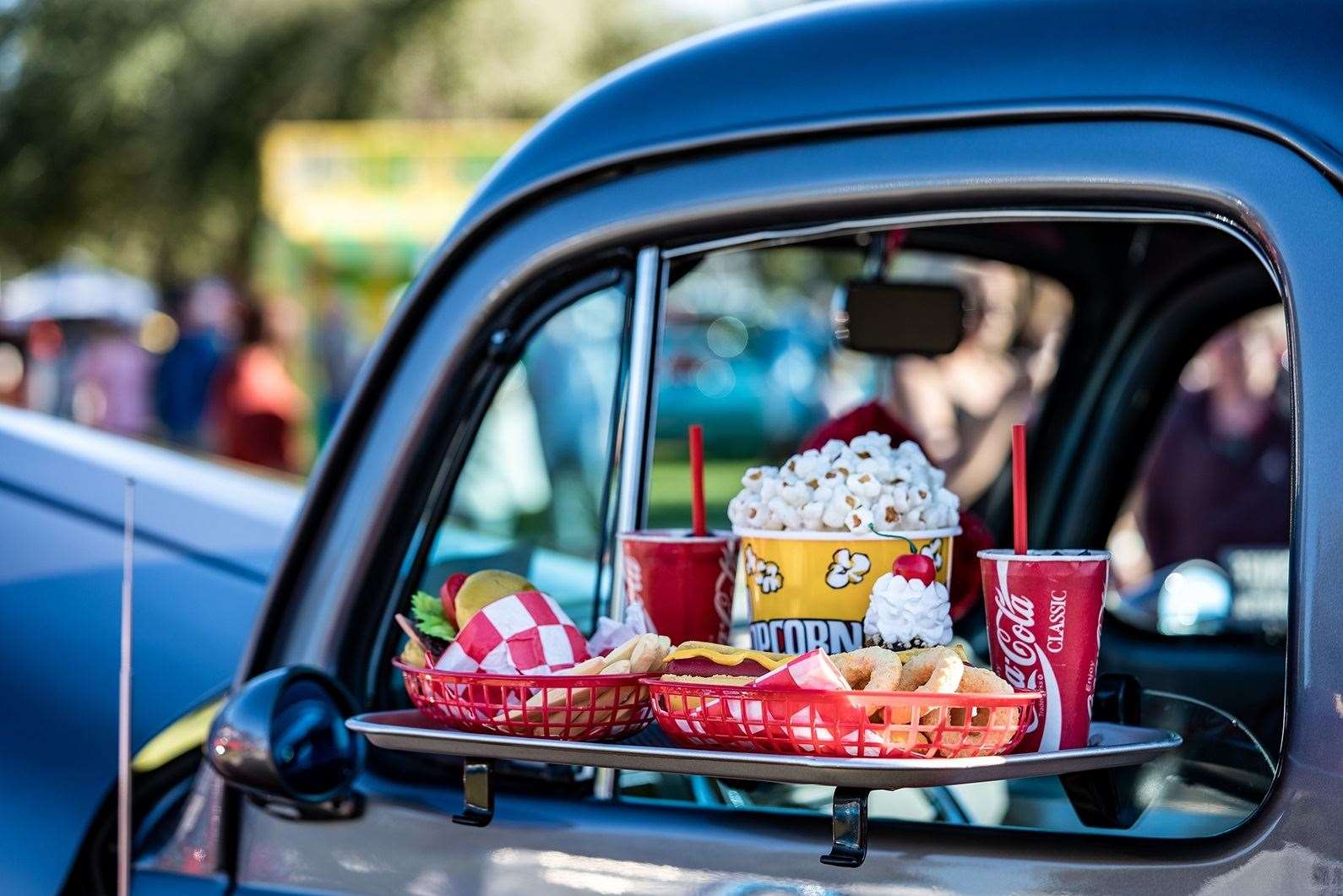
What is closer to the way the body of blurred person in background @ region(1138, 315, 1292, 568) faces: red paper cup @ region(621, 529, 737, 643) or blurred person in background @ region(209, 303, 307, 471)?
the red paper cup

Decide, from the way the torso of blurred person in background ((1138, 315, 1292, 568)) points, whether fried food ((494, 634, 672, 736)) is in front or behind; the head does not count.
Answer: in front

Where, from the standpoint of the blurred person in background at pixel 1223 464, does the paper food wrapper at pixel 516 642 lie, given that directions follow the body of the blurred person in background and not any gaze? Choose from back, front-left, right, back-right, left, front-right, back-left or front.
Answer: front

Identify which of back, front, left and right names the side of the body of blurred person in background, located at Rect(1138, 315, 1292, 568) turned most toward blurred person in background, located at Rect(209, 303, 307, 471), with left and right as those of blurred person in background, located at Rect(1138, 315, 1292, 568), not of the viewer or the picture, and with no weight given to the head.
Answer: right

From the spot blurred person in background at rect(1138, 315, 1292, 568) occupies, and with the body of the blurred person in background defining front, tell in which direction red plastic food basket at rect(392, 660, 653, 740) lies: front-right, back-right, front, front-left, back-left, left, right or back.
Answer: front

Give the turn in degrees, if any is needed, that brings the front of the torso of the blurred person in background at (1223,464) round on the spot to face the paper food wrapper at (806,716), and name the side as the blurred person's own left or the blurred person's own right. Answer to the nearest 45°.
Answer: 0° — they already face it

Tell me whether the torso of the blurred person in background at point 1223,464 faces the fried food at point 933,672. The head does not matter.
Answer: yes

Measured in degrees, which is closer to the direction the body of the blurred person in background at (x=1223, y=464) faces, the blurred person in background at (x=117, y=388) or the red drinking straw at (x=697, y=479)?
the red drinking straw

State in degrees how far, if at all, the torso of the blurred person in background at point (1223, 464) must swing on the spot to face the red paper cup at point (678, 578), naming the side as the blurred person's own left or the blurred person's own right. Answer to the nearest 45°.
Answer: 0° — they already face it

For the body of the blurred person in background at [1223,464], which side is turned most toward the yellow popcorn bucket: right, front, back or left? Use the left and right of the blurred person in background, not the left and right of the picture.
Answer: front

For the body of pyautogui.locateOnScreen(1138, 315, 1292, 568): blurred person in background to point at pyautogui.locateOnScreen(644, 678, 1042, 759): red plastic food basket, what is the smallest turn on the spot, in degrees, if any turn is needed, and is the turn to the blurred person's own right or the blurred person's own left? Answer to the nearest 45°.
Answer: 0° — they already face it

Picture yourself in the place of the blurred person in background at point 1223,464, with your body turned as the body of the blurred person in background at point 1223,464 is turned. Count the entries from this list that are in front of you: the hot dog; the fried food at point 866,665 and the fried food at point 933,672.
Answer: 3

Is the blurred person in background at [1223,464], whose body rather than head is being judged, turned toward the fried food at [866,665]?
yes

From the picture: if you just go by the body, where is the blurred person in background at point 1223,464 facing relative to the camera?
toward the camera

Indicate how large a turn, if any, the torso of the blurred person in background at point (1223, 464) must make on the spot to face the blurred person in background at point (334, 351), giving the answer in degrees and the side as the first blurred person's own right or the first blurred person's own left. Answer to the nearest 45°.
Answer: approximately 135° to the first blurred person's own right

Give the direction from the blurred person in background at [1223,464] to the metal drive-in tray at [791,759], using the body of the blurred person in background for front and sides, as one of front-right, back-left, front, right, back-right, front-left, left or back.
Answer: front
